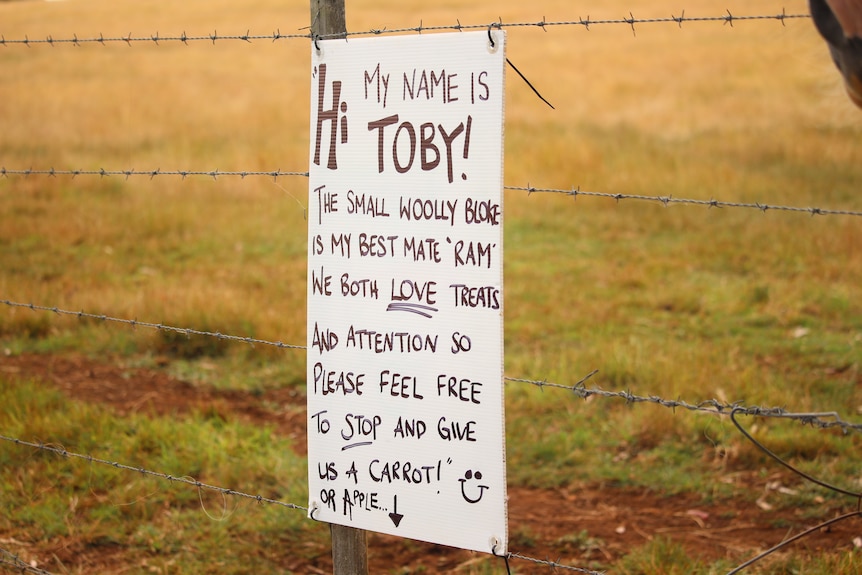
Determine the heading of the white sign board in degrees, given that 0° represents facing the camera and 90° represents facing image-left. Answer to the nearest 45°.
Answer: approximately 45°
